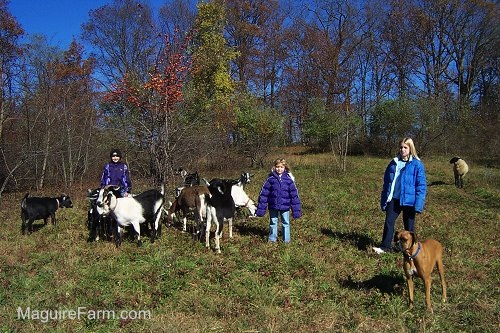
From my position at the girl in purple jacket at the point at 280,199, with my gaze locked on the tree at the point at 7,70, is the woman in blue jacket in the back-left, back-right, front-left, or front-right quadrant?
back-right

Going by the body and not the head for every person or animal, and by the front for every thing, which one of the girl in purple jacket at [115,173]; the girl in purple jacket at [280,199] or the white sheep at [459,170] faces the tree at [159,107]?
the white sheep

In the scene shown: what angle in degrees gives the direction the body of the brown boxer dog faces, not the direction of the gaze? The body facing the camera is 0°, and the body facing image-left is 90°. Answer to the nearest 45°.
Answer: approximately 45°

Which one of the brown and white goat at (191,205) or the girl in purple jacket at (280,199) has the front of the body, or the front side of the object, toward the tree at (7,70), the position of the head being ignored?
the brown and white goat

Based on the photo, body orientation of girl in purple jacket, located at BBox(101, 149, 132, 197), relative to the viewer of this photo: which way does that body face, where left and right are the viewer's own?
facing the viewer

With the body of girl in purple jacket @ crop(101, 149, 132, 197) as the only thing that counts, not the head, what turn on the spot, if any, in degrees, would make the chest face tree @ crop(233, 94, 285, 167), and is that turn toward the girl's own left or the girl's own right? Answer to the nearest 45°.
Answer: approximately 135° to the girl's own left

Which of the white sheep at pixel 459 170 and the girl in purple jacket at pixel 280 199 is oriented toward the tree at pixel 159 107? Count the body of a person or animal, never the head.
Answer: the white sheep

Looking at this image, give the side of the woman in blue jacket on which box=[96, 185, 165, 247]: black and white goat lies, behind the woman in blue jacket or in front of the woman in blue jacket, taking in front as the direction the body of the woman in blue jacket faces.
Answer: in front

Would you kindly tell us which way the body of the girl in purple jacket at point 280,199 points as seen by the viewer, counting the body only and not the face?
toward the camera

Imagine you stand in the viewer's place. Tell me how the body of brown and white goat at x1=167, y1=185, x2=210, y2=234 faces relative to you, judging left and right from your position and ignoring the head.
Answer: facing away from the viewer and to the left of the viewer

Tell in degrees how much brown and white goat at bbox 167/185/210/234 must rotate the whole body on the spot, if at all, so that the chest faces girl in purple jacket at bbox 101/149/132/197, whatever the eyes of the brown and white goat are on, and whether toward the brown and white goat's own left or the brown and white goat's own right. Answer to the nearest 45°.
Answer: approximately 45° to the brown and white goat's own left

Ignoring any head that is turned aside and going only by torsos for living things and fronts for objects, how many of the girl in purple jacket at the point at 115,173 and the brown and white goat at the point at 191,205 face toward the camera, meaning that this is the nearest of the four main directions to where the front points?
1
